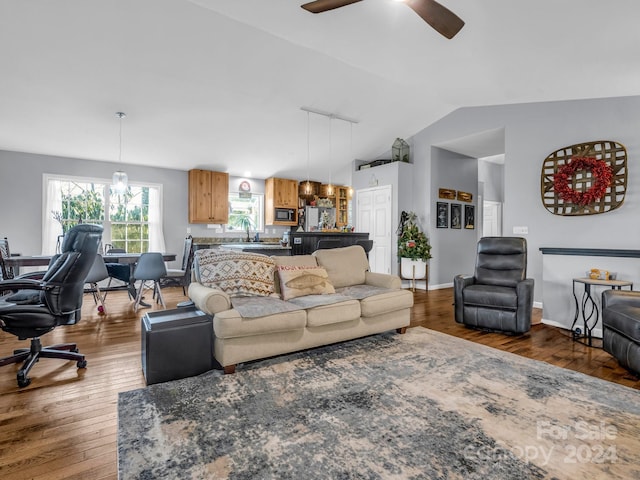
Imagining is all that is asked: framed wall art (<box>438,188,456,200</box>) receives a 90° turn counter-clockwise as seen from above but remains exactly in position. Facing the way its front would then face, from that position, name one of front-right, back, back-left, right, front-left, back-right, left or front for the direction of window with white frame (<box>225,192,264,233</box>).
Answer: back-left

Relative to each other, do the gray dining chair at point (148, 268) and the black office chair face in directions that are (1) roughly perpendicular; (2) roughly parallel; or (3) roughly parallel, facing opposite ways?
roughly perpendicular

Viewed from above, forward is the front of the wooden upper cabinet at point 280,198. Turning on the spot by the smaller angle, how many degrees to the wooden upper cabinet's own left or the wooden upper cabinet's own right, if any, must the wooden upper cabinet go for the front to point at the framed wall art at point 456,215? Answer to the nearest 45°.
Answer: approximately 45° to the wooden upper cabinet's own left

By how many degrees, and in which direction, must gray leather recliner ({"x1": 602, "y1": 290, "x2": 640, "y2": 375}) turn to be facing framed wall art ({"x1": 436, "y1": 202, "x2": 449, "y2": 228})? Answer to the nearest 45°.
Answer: approximately 90° to its right

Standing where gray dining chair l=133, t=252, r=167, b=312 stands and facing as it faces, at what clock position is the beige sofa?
The beige sofa is roughly at 5 o'clock from the gray dining chair.

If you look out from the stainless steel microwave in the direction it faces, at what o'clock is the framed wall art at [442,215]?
The framed wall art is roughly at 10 o'clock from the stainless steel microwave.

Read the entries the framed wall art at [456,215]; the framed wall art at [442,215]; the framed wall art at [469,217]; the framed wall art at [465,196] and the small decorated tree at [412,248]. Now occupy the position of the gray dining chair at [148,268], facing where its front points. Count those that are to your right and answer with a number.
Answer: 5

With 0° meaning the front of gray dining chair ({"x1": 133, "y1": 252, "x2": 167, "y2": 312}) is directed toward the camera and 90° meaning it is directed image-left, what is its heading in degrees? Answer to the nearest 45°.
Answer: approximately 180°

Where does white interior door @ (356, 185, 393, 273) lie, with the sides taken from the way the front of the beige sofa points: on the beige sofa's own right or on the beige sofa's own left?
on the beige sofa's own left

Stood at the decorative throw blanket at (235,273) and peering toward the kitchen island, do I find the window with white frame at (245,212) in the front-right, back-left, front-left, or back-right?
front-left

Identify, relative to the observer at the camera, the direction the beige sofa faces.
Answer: facing the viewer and to the right of the viewer

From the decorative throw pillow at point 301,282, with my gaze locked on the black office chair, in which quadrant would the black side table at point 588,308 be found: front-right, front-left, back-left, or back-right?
back-left

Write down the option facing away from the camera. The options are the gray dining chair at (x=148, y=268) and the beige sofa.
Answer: the gray dining chair

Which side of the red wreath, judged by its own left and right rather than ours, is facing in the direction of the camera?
front

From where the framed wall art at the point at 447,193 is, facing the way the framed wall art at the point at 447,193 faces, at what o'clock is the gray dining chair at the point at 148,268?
The gray dining chair is roughly at 3 o'clock from the framed wall art.

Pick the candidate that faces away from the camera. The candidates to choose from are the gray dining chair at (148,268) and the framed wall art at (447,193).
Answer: the gray dining chair
